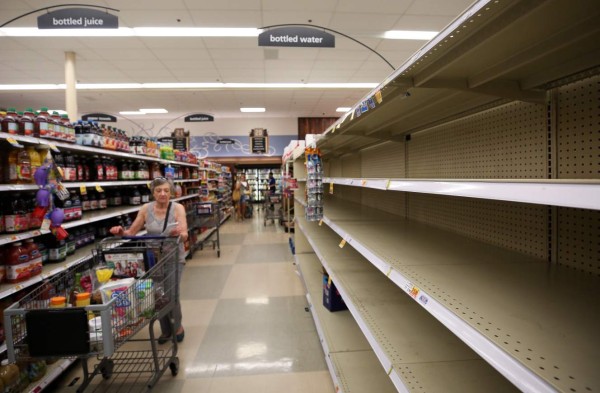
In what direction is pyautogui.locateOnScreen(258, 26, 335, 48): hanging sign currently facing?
toward the camera

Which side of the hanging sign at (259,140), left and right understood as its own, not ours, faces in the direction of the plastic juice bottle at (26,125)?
front

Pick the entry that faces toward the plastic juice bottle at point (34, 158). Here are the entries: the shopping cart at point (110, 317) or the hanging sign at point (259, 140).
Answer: the hanging sign

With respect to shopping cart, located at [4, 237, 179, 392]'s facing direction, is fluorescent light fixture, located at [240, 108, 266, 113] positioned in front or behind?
behind

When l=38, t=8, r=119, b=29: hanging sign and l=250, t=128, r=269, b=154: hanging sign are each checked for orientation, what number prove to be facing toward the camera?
2

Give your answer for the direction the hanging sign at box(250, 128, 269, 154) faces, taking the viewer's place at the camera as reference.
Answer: facing the viewer

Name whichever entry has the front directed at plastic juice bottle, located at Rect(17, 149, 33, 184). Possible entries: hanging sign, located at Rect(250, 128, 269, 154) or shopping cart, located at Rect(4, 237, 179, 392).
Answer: the hanging sign

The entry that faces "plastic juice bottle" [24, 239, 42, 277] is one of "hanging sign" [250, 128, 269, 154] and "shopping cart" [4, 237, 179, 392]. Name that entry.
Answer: the hanging sign

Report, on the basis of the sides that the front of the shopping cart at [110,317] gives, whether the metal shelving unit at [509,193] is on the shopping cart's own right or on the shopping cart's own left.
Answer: on the shopping cart's own left

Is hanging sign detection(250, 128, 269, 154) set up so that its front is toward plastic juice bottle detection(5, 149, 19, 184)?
yes

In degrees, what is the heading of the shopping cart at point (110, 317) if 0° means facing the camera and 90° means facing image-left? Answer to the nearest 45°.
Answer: approximately 45°

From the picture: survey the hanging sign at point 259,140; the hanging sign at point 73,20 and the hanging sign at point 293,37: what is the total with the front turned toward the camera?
3
